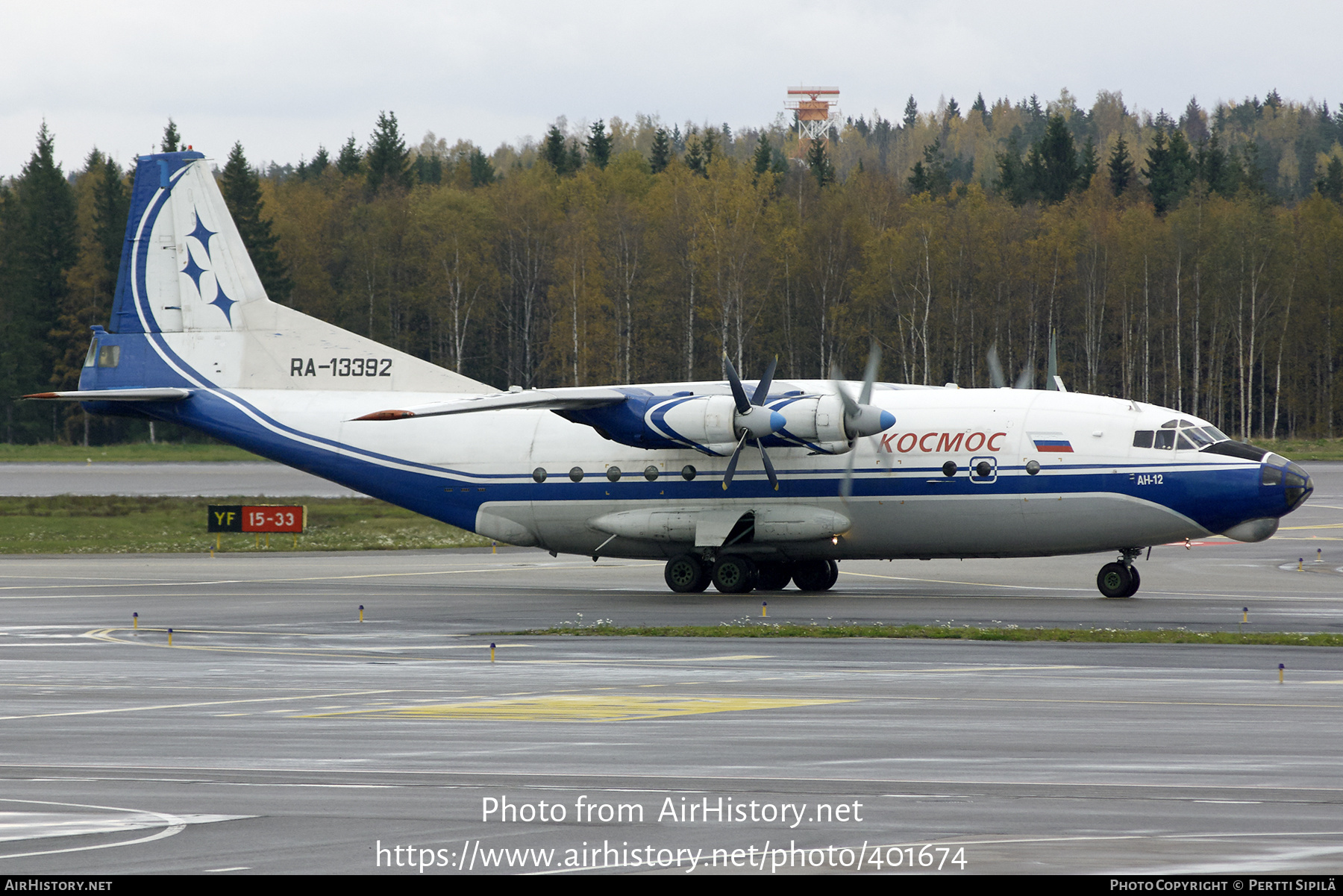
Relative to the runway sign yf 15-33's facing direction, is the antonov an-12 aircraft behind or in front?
in front

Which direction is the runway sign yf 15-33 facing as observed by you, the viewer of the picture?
facing the viewer
